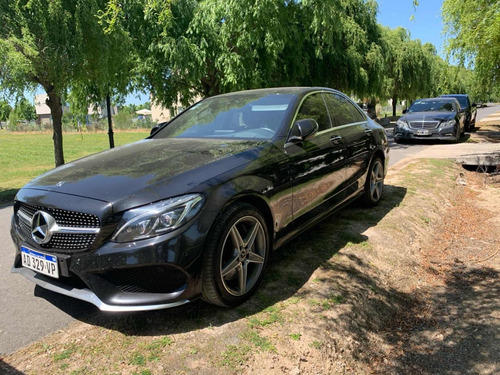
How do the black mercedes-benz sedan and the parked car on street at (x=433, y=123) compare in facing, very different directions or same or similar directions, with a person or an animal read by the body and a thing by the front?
same or similar directions

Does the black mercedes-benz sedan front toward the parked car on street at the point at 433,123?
no

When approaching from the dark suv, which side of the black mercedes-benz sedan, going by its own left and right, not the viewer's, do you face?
back

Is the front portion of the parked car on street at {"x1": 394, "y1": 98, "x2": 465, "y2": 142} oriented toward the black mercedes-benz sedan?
yes

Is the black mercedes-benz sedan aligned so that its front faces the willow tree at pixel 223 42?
no

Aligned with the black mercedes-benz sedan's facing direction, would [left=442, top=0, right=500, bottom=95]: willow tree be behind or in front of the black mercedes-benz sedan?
behind

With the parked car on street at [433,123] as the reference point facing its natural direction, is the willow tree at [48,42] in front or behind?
in front

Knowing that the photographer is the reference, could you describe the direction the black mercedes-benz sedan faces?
facing the viewer and to the left of the viewer

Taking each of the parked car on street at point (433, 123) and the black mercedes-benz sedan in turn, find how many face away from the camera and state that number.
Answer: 0

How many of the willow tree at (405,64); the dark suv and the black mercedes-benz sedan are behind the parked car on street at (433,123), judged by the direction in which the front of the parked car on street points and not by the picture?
2

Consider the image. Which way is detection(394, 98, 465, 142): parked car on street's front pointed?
toward the camera

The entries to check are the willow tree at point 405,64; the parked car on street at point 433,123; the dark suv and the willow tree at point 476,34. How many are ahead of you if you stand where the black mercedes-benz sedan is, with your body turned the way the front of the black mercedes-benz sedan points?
0

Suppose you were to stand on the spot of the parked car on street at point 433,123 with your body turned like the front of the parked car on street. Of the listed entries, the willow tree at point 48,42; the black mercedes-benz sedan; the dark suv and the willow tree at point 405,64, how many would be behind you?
2

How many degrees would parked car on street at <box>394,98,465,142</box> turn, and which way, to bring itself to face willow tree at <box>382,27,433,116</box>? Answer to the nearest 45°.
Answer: approximately 180°
